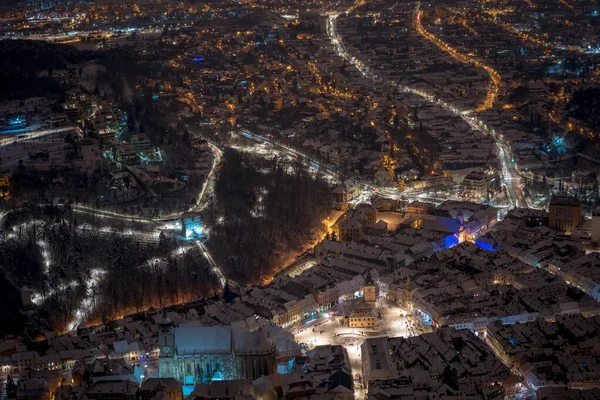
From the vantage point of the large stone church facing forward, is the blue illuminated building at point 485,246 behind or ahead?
behind

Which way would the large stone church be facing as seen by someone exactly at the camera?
facing to the left of the viewer

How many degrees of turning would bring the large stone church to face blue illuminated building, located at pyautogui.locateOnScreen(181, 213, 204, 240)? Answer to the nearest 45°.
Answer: approximately 90° to its right
